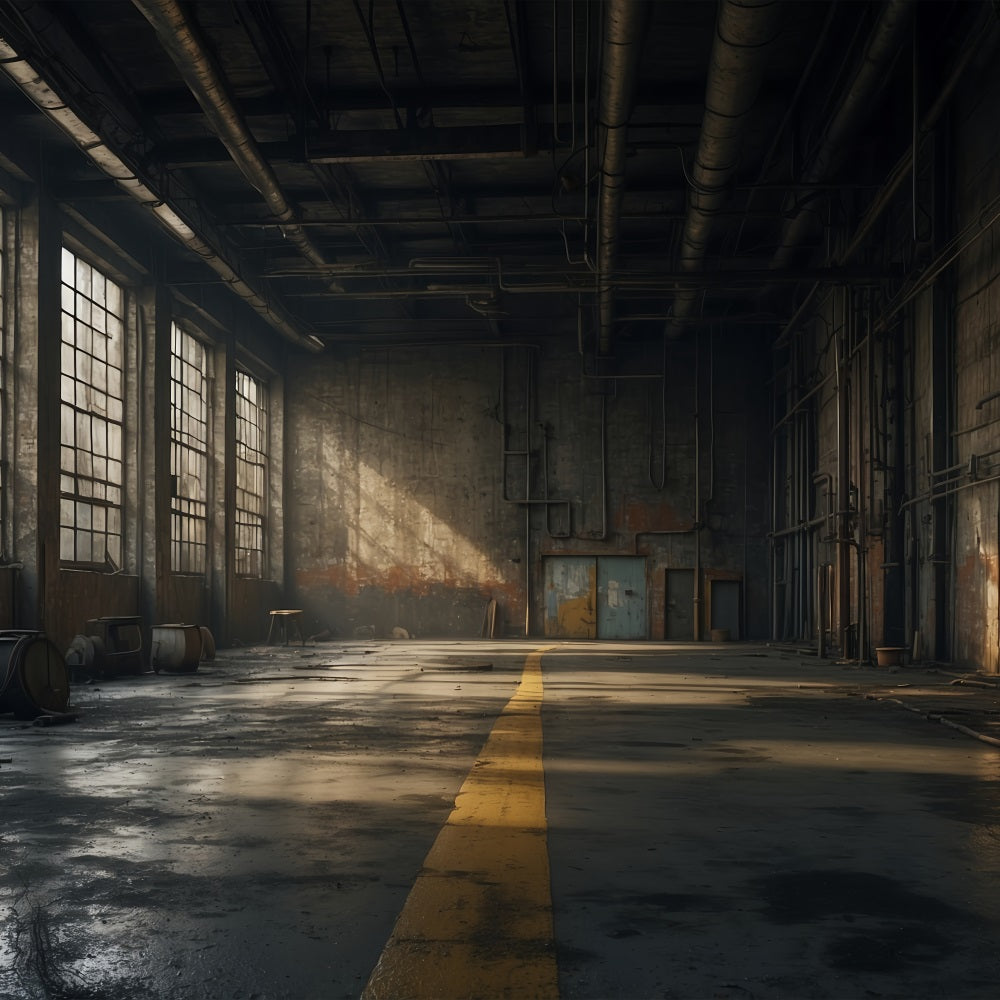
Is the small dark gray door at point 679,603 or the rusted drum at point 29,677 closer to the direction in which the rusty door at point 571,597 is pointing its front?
the rusted drum

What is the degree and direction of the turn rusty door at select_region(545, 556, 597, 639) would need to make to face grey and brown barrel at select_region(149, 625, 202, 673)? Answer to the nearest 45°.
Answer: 0° — it already faces it

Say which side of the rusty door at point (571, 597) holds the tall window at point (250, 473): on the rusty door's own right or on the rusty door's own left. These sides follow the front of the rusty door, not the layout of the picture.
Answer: on the rusty door's own right

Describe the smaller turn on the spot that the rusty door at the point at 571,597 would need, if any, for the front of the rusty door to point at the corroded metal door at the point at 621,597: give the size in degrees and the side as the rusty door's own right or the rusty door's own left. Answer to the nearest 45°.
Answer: approximately 90° to the rusty door's own left

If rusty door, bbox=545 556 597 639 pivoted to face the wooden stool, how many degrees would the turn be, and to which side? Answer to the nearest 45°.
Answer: approximately 90° to its right

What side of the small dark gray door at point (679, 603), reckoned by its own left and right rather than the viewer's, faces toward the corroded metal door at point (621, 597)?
right

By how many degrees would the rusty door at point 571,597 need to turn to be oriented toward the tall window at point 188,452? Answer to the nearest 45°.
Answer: approximately 45° to its right

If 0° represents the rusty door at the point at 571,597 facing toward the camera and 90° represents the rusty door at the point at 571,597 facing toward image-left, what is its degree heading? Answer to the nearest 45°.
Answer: approximately 0°

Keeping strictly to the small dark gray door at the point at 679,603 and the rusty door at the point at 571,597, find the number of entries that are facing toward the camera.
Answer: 2

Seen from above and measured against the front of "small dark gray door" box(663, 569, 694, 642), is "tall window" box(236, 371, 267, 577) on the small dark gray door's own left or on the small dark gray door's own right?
on the small dark gray door's own right

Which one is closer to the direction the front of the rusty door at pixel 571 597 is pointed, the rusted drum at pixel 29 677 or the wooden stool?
the rusted drum
